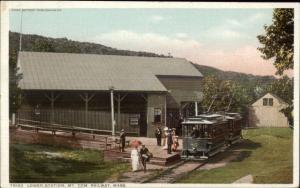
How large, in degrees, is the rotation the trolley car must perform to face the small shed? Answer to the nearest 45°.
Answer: approximately 135° to its left

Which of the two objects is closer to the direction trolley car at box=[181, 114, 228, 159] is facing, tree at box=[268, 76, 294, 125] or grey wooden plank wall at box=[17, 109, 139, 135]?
the grey wooden plank wall

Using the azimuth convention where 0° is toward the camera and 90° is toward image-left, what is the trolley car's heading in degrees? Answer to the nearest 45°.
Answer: approximately 45°

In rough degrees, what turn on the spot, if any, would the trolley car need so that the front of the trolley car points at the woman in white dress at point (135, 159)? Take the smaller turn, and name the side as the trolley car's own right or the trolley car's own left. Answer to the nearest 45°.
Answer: approximately 45° to the trolley car's own right
